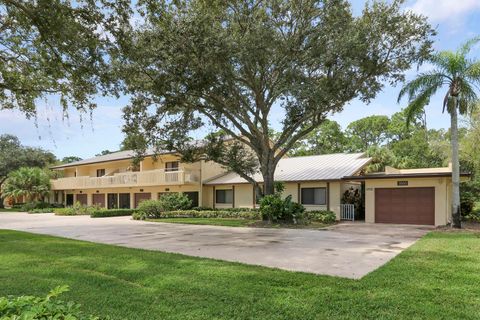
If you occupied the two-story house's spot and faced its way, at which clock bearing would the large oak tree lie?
The large oak tree is roughly at 10 o'clock from the two-story house.

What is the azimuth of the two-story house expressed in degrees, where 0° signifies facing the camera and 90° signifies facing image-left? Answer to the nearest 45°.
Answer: approximately 45°

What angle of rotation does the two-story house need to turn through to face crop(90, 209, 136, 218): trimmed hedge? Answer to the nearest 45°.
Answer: approximately 45° to its left

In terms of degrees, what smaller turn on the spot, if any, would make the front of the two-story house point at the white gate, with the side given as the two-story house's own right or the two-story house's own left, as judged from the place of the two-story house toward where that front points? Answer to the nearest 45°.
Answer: approximately 90° to the two-story house's own left

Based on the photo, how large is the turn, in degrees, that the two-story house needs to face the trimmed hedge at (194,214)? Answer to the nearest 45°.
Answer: approximately 45° to its left

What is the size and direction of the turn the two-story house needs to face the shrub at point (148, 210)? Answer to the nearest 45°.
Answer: approximately 45° to its left

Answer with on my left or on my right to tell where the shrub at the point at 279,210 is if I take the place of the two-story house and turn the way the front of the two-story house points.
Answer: on my left
